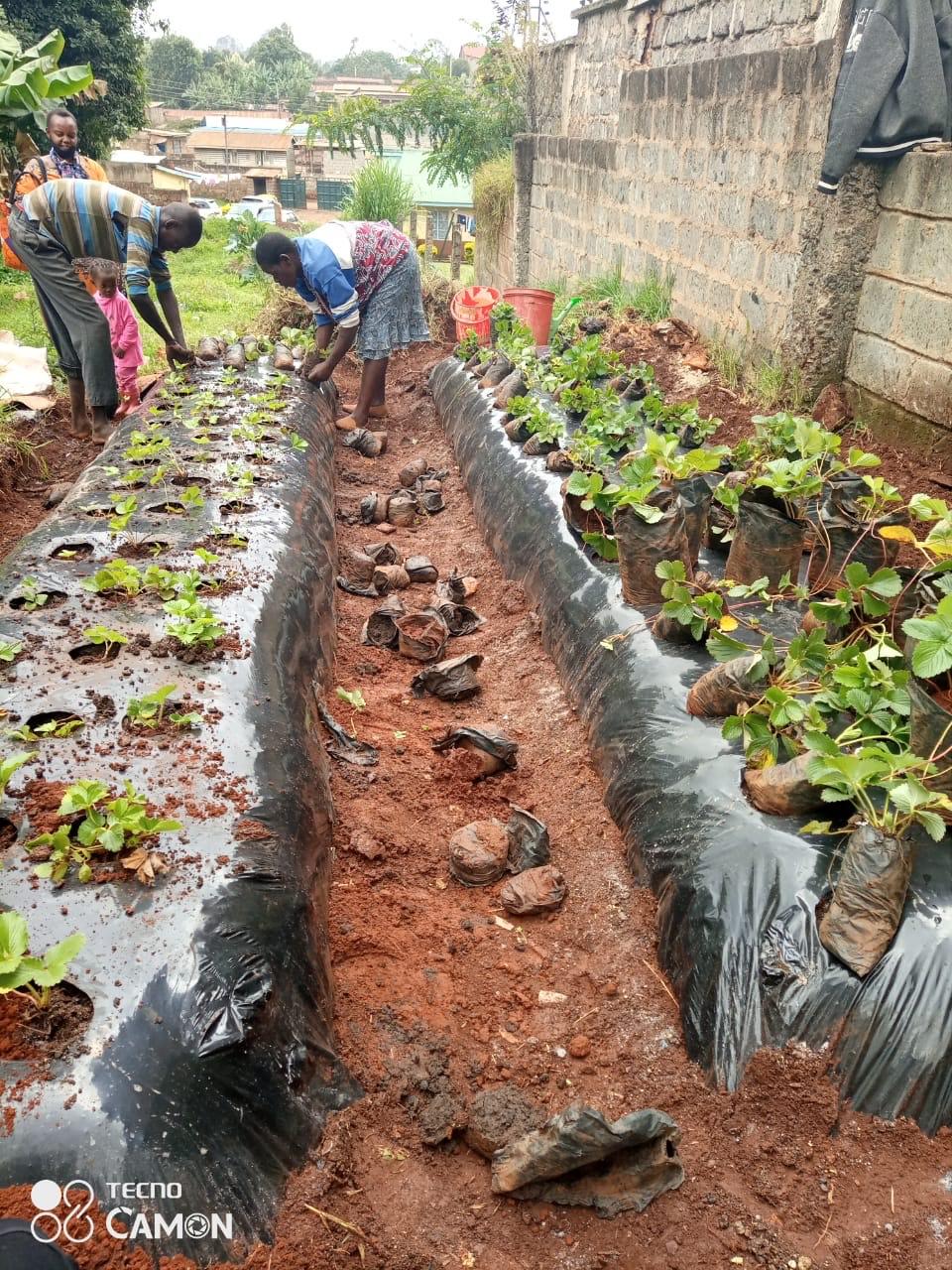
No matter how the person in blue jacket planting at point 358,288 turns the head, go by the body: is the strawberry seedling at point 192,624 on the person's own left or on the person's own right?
on the person's own left

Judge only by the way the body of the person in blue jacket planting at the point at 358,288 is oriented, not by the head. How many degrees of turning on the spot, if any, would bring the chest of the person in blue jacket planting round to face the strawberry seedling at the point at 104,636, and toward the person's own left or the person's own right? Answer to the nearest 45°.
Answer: approximately 90° to the person's own left

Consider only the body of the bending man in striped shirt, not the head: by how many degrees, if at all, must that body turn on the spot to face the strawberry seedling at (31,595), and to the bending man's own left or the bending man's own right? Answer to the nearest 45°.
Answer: approximately 90° to the bending man's own right

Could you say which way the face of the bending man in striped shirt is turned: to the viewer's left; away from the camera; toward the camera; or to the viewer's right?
to the viewer's right

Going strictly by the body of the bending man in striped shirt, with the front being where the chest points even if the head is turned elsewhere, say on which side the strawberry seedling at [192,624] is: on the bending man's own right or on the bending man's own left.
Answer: on the bending man's own right

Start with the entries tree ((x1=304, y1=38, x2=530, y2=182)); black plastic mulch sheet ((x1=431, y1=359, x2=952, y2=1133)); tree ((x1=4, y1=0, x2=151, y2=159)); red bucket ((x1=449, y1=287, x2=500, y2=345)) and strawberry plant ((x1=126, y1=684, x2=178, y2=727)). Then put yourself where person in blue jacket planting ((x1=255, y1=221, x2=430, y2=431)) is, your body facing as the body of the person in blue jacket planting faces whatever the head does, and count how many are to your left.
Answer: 2

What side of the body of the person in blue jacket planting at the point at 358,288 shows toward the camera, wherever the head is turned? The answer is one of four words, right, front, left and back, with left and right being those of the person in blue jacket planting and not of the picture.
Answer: left

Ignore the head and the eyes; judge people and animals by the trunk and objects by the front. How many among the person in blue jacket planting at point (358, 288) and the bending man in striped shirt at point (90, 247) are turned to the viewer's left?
1

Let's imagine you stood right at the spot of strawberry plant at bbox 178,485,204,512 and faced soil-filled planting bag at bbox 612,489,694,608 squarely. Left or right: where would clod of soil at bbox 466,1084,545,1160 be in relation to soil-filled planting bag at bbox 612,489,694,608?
right

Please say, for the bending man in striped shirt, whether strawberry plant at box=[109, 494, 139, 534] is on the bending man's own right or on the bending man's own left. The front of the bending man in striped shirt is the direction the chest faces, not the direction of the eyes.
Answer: on the bending man's own right

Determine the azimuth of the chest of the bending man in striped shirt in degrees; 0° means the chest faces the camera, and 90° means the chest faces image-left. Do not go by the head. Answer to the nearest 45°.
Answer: approximately 270°

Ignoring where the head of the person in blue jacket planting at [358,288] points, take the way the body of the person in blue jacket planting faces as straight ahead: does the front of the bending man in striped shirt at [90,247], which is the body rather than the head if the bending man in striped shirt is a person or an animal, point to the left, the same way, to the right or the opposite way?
the opposite way

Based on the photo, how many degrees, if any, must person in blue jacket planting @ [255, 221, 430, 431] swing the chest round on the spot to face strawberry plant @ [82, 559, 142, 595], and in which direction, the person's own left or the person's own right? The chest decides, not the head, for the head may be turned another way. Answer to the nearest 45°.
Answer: approximately 90° to the person's own left

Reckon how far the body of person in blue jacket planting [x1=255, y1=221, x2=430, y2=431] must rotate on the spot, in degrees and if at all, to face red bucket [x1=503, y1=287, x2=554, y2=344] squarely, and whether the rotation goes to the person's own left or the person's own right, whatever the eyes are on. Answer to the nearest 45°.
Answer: approximately 135° to the person's own right

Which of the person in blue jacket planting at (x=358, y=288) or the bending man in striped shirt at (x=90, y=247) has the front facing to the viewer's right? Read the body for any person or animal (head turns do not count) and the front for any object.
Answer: the bending man in striped shirt

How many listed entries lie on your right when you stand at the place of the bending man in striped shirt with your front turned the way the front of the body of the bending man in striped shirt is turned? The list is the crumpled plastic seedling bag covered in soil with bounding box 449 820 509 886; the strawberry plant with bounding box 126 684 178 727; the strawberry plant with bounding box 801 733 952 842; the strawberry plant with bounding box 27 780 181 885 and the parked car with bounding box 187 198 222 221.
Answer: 4

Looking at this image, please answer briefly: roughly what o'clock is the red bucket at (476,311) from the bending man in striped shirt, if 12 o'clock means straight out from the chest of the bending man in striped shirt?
The red bucket is roughly at 11 o'clock from the bending man in striped shirt.

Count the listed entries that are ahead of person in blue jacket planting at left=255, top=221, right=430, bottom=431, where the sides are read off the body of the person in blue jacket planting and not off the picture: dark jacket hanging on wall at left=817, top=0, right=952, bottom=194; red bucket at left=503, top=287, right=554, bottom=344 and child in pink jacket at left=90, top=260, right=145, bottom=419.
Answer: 1

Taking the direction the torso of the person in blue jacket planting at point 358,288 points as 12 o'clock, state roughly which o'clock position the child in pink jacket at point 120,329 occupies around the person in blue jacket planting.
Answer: The child in pink jacket is roughly at 12 o'clock from the person in blue jacket planting.
